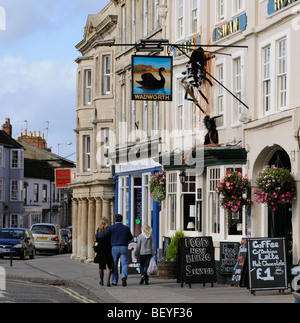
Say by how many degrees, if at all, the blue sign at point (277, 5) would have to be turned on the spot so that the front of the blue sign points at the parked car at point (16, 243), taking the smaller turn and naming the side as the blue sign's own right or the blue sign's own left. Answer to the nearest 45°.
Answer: approximately 90° to the blue sign's own right

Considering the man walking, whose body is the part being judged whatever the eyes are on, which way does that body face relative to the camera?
away from the camera

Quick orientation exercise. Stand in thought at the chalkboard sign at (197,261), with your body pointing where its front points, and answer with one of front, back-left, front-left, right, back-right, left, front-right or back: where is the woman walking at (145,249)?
back-right

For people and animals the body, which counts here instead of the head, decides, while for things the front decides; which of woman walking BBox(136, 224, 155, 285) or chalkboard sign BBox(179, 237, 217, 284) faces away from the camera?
the woman walking

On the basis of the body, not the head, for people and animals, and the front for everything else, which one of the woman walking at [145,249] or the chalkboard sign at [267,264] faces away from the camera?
the woman walking
